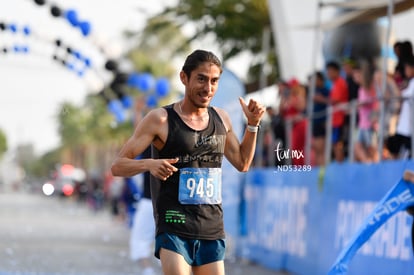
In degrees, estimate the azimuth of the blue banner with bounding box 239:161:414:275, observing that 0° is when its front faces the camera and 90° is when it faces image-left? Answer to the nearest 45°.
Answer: approximately 45°

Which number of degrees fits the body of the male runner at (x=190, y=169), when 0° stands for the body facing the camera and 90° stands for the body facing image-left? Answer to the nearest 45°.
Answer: approximately 315°

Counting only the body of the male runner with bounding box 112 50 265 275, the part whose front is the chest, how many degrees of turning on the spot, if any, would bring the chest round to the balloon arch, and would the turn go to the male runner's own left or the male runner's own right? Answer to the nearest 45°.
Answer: approximately 135° to the male runner's own left

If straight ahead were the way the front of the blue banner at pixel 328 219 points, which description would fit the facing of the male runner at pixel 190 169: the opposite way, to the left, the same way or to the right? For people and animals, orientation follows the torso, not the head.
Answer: to the left

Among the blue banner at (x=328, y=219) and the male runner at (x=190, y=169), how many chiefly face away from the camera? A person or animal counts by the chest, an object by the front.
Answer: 0

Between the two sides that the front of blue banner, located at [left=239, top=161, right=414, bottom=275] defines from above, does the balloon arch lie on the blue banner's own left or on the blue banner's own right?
on the blue banner's own right
